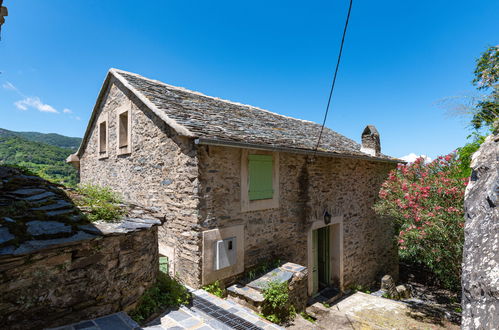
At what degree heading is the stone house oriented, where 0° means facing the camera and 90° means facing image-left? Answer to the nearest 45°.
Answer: approximately 315°

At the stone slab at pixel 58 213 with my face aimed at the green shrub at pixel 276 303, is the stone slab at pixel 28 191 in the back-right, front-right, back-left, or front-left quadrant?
back-left

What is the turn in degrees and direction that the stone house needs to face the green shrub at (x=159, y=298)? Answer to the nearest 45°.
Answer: approximately 45° to its right

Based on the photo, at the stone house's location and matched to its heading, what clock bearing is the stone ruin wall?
The stone ruin wall is roughly at 2 o'clock from the stone house.

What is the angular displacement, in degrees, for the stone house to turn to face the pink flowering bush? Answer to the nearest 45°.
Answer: approximately 45° to its left

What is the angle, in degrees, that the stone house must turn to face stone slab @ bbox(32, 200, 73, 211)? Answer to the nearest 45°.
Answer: approximately 90° to its right

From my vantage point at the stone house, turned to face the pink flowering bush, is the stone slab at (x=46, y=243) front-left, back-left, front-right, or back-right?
back-right

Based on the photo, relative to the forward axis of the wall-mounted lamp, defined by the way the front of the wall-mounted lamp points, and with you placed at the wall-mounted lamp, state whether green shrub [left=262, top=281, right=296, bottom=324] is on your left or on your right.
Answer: on your right

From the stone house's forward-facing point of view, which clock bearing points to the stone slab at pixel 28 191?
The stone slab is roughly at 3 o'clock from the stone house.

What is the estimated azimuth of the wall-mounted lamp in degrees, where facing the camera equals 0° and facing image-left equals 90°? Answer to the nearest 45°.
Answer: approximately 315°

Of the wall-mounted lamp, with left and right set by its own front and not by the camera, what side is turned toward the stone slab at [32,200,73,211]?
right
